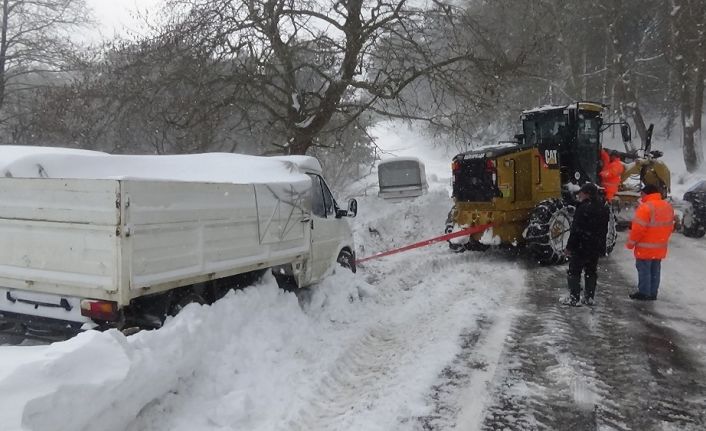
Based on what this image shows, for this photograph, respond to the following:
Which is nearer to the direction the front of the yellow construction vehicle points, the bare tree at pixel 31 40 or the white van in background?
the white van in background

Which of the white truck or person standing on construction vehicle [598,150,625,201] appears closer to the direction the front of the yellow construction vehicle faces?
the person standing on construction vehicle

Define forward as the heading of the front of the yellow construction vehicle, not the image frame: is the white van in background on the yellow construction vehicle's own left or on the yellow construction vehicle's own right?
on the yellow construction vehicle's own left

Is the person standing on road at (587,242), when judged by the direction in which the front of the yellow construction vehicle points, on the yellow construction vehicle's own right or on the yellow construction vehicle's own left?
on the yellow construction vehicle's own right

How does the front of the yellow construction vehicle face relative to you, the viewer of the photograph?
facing away from the viewer and to the right of the viewer

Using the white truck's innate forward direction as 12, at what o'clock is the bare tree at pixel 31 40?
The bare tree is roughly at 10 o'clock from the white truck.

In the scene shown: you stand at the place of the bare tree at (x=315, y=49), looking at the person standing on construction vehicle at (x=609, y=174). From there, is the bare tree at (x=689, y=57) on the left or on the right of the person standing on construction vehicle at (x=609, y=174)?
left

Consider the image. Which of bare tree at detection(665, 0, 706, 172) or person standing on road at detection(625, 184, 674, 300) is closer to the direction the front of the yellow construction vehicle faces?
the bare tree

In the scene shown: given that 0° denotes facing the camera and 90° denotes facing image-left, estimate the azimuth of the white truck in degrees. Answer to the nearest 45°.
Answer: approximately 225°

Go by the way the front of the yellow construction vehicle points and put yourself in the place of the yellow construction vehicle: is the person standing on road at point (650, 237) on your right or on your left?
on your right
